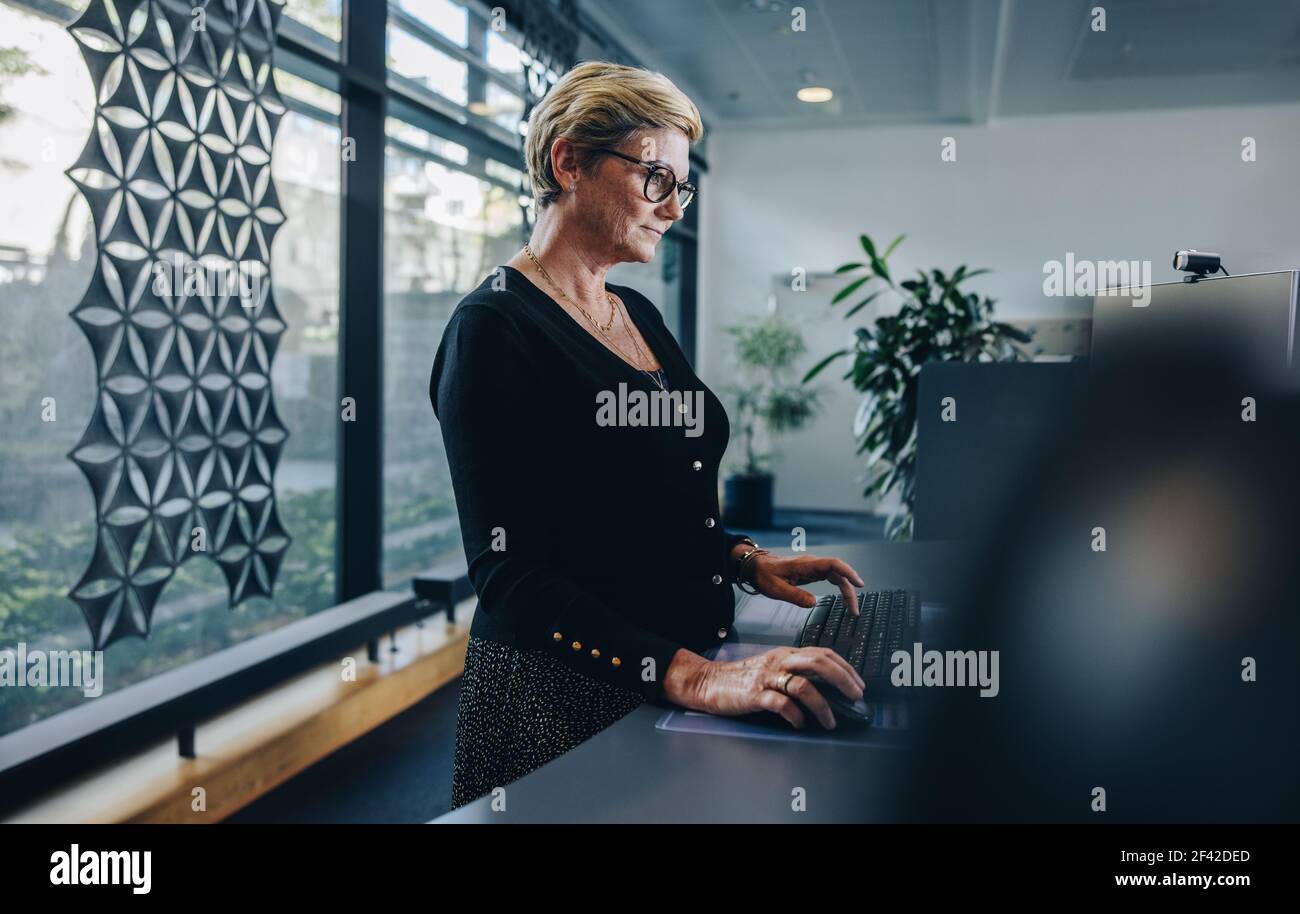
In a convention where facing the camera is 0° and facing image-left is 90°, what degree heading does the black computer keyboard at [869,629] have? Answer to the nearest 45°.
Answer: approximately 90°

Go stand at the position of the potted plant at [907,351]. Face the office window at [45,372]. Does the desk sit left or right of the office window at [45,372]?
left

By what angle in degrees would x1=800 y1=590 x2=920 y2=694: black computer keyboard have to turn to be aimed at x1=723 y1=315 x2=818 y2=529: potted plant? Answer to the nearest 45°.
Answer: approximately 90° to its right

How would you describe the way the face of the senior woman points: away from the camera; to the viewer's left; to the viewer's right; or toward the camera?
to the viewer's right

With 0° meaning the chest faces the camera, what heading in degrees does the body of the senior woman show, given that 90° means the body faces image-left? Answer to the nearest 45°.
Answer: approximately 315°

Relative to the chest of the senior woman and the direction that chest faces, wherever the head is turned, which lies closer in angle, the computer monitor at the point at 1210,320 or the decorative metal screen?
the computer monitor

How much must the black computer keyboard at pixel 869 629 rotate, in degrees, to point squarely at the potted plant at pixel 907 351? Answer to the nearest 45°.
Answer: approximately 90° to its right

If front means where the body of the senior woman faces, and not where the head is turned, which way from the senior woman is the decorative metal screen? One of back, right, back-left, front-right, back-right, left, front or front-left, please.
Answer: back

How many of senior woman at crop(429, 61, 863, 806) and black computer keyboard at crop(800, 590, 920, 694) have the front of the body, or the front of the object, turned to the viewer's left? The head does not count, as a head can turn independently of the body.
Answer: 1
